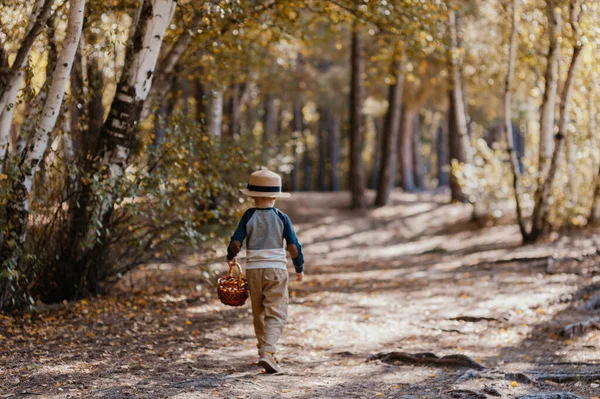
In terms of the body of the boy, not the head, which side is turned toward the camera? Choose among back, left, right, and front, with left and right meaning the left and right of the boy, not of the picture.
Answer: back

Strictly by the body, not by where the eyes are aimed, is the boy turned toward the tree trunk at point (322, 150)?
yes

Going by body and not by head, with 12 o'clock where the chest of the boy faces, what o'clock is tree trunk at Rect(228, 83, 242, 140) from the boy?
The tree trunk is roughly at 12 o'clock from the boy.

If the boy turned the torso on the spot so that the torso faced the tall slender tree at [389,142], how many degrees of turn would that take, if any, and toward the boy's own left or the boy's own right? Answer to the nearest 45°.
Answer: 0° — they already face it

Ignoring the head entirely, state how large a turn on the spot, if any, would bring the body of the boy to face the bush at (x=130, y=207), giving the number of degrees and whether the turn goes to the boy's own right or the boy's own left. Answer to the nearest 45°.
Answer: approximately 45° to the boy's own left

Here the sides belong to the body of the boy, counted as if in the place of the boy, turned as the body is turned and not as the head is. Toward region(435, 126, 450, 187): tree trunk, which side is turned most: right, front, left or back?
front

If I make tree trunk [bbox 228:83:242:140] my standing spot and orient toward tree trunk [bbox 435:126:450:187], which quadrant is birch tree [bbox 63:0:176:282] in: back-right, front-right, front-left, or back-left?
back-right

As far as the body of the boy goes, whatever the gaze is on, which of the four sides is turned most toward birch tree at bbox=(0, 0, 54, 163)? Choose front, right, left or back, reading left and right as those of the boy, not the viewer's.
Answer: left

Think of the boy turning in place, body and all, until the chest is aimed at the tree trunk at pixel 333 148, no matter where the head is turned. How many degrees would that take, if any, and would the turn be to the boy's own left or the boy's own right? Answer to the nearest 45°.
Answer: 0° — they already face it
